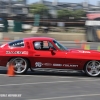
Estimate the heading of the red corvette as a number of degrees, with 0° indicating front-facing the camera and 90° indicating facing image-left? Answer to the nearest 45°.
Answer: approximately 270°
